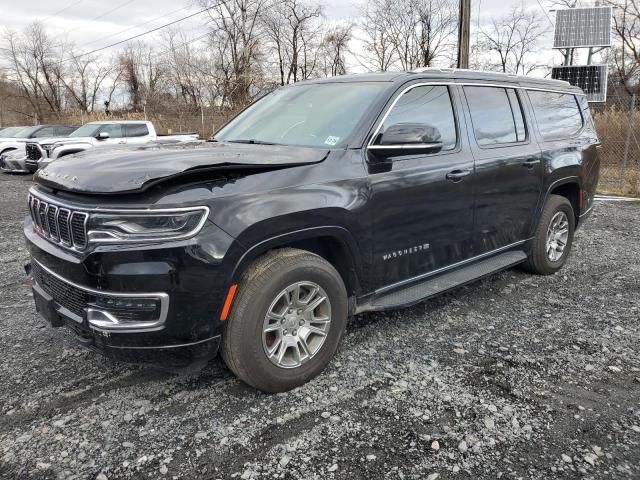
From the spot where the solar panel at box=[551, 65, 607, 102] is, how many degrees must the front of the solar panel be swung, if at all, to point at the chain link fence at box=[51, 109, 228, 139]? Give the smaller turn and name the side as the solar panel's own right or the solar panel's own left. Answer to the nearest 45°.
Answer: approximately 90° to the solar panel's own right

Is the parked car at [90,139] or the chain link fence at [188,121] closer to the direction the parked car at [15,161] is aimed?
the parked car

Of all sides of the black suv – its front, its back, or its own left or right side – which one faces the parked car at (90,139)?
right

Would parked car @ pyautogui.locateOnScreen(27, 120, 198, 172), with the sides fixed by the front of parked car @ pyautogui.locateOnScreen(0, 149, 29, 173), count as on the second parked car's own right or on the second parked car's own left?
on the second parked car's own left

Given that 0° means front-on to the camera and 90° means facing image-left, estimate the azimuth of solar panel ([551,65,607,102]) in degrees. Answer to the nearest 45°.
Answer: approximately 0°

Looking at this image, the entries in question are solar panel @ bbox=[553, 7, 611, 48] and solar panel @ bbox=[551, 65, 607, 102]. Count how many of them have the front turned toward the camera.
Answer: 2
